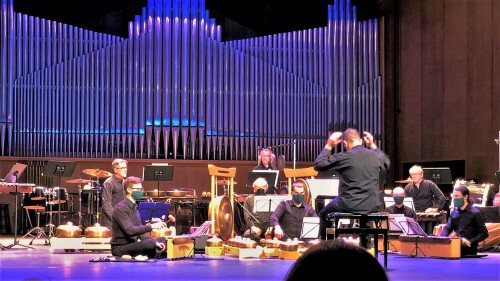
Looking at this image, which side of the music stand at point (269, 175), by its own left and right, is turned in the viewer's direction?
back

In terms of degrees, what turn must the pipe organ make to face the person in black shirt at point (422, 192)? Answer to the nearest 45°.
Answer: approximately 45° to its left

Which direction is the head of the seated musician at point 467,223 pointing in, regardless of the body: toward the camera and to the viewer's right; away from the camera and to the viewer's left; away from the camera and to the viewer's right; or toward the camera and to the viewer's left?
toward the camera and to the viewer's left

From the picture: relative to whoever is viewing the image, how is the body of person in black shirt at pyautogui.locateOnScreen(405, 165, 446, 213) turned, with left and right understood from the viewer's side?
facing the viewer and to the left of the viewer

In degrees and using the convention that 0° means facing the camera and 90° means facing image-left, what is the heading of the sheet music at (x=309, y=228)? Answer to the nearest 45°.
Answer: approximately 180°

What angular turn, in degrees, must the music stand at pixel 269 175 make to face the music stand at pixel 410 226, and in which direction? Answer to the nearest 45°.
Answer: approximately 135° to its right

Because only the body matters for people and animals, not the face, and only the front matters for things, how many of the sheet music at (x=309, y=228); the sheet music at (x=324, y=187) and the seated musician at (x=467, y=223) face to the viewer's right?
0

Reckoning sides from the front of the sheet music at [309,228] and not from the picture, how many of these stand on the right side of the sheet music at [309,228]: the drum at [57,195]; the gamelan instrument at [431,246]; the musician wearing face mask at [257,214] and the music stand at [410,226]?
2

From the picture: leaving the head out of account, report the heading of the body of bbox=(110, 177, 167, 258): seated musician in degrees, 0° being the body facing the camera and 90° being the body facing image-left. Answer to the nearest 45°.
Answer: approximately 270°

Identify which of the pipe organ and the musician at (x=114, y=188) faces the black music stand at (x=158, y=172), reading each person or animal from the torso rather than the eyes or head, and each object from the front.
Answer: the pipe organ

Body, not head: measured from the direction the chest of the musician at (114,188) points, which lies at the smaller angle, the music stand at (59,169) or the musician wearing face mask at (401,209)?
the musician wearing face mask

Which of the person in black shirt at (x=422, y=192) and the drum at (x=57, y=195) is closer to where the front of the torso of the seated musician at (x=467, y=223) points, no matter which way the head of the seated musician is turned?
the drum

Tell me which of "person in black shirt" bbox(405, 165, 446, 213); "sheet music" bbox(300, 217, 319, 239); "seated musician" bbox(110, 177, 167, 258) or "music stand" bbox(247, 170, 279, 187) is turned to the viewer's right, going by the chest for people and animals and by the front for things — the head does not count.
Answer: the seated musician
